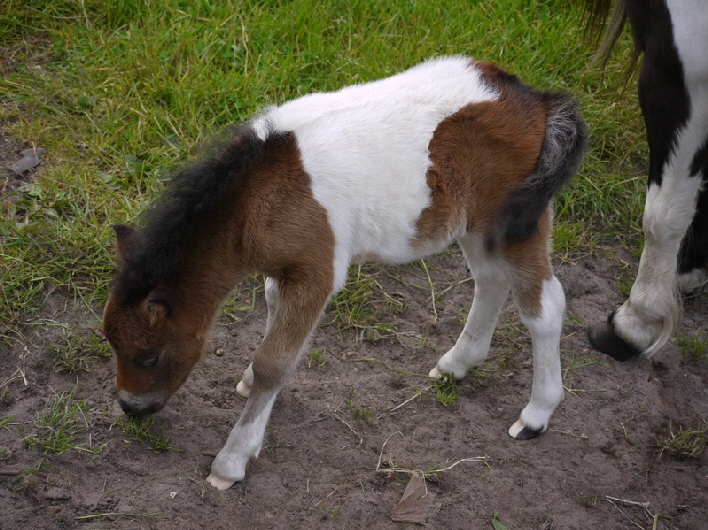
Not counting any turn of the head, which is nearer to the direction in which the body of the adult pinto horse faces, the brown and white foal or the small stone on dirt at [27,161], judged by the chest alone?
the small stone on dirt

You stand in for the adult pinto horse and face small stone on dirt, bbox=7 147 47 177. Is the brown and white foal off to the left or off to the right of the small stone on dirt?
left
